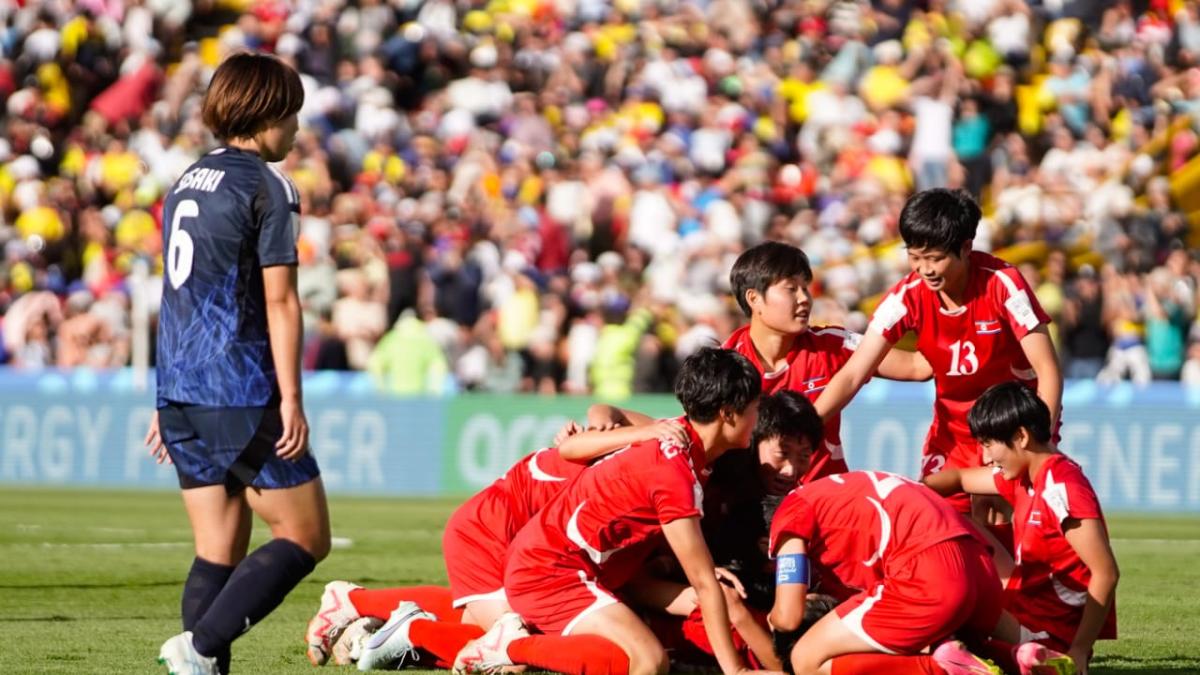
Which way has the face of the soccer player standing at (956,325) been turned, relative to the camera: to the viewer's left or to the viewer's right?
to the viewer's left

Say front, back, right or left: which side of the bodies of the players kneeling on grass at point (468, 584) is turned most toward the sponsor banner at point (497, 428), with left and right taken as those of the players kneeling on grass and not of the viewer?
left

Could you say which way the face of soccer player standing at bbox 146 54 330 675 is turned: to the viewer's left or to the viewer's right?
to the viewer's right

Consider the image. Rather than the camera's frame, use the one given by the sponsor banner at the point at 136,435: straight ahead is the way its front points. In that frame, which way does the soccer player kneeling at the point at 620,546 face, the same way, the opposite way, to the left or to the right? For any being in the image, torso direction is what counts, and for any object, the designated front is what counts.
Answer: to the left

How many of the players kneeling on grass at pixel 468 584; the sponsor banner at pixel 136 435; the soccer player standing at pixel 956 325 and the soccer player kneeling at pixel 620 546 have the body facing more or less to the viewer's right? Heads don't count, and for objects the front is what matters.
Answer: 2

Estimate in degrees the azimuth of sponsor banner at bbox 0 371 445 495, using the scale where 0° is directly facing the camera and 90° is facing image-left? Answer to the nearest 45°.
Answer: approximately 0°

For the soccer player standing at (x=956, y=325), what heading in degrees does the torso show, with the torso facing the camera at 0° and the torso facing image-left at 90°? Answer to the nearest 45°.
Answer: approximately 45°

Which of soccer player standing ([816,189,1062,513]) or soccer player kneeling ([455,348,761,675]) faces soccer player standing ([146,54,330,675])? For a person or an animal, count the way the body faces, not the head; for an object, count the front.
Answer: soccer player standing ([816,189,1062,513])

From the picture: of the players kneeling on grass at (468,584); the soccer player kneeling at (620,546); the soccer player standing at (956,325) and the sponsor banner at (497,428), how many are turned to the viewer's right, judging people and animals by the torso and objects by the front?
2

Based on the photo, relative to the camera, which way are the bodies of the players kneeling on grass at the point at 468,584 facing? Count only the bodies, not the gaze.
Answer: to the viewer's right
